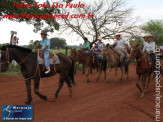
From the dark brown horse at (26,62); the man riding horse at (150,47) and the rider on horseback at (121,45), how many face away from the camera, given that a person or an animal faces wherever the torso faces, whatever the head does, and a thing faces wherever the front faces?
0

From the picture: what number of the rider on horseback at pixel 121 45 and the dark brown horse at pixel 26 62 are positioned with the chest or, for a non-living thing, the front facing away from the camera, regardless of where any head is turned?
0

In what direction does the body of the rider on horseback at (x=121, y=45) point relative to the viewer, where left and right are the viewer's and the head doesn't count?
facing the viewer and to the left of the viewer

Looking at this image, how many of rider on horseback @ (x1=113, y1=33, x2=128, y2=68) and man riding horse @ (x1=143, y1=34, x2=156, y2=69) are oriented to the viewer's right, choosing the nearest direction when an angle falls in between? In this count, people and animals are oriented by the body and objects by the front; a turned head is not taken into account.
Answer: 0

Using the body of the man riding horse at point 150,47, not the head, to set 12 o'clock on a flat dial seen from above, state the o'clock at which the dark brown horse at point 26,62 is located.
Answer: The dark brown horse is roughly at 12 o'clock from the man riding horse.

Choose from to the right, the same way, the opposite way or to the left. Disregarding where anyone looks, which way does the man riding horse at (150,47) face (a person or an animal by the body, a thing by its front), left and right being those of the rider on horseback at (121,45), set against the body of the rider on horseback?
the same way

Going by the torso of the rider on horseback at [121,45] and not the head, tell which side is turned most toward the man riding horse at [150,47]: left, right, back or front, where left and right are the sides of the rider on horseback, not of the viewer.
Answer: left

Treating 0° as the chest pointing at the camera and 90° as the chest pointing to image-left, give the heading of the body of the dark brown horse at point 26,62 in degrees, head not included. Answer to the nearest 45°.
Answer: approximately 90°

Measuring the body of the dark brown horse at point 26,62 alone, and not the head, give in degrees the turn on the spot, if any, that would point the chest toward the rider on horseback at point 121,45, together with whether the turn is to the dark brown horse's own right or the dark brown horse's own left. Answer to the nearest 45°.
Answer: approximately 135° to the dark brown horse's own right

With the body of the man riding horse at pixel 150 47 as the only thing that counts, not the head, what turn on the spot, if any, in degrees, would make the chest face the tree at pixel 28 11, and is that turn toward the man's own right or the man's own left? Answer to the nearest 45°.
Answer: approximately 45° to the man's own right

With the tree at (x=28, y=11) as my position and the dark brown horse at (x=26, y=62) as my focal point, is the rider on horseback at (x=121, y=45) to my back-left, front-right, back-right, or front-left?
front-left
